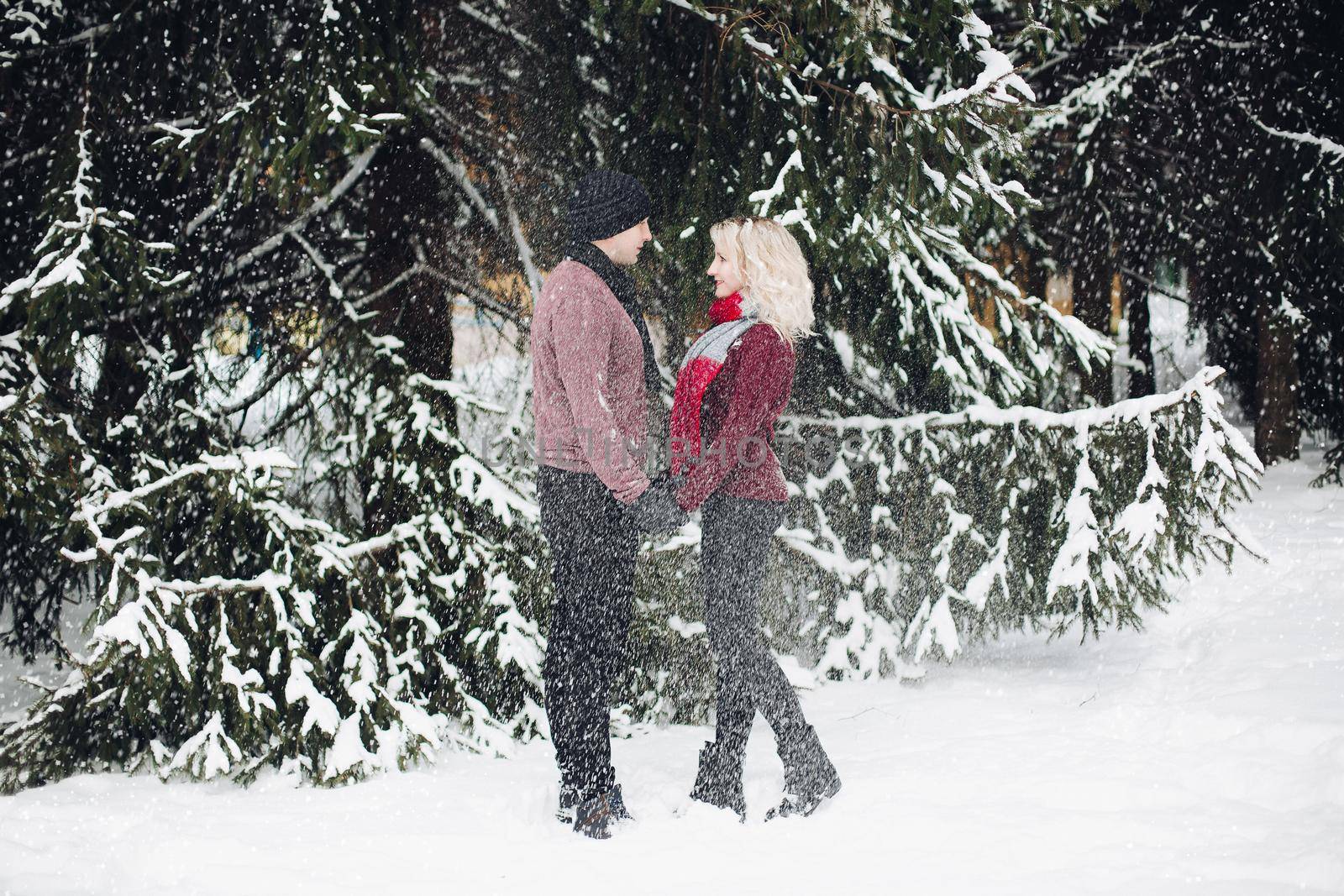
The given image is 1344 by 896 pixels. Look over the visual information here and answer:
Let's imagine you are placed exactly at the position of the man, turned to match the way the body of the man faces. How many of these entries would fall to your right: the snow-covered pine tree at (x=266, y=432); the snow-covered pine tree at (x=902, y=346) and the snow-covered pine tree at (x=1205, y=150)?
0

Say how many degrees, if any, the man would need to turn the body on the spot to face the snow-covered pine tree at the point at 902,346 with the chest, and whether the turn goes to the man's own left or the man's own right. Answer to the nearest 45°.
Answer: approximately 45° to the man's own left

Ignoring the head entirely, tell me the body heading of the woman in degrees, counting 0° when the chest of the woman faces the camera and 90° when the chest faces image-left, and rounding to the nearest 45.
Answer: approximately 90°

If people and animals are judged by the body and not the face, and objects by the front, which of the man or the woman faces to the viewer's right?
the man

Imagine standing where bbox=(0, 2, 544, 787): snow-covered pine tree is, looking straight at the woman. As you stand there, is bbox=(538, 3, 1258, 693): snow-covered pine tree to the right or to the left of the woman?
left

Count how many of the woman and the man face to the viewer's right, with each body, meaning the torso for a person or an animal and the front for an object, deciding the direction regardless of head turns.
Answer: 1

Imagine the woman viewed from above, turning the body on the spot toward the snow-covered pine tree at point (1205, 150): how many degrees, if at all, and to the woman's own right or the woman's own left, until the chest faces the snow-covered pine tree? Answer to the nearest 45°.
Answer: approximately 135° to the woman's own right

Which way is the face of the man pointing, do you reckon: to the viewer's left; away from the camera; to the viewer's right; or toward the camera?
to the viewer's right

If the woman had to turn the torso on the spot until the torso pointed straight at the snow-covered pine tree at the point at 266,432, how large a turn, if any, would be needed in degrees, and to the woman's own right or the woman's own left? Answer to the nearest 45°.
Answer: approximately 45° to the woman's own right

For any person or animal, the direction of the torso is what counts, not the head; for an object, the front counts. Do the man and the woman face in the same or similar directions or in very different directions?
very different directions

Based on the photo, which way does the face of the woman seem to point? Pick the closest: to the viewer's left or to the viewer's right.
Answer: to the viewer's left

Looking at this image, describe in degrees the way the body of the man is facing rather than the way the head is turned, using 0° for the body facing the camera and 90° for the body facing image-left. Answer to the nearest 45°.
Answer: approximately 270°

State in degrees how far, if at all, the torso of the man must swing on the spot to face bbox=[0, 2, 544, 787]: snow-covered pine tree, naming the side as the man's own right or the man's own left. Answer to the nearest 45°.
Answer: approximately 135° to the man's own left
